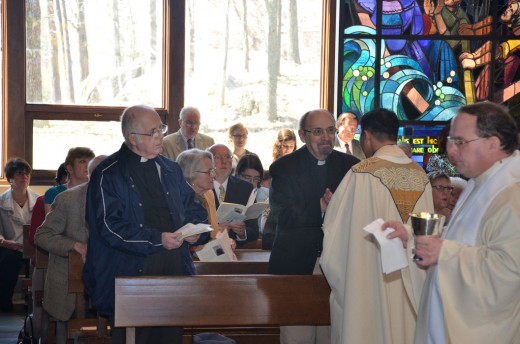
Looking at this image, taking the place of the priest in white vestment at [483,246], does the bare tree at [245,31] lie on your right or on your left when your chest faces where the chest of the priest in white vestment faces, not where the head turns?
on your right

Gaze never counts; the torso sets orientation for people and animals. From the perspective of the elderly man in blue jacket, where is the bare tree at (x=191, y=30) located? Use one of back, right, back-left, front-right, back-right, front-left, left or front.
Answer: back-left

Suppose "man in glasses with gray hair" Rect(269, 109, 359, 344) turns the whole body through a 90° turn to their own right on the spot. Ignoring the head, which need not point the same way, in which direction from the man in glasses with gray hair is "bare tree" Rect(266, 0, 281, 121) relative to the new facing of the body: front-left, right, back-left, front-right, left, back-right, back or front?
back-right

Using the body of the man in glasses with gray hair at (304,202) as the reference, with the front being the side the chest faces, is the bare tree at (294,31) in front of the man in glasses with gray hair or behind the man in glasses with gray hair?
behind

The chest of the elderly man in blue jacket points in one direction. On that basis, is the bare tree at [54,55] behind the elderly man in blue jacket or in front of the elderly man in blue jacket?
behind

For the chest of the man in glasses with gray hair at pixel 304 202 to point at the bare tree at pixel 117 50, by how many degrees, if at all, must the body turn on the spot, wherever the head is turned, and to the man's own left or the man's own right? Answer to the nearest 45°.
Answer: approximately 180°

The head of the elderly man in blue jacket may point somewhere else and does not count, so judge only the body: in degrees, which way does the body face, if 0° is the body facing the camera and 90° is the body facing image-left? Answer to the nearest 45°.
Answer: approximately 315°

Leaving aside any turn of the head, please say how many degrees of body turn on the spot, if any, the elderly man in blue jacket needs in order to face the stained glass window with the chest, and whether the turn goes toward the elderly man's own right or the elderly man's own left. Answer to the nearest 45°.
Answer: approximately 90° to the elderly man's own left

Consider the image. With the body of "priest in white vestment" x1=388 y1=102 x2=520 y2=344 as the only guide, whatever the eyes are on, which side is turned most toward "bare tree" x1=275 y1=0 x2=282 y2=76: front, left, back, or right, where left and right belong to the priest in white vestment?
right

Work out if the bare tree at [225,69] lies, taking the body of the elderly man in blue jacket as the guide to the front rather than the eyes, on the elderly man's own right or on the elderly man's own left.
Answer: on the elderly man's own left

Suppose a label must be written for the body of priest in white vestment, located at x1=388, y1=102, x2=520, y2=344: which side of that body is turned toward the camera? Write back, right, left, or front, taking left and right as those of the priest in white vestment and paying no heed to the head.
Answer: left

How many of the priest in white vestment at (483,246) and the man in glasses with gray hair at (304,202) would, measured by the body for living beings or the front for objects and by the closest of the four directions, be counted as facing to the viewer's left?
1

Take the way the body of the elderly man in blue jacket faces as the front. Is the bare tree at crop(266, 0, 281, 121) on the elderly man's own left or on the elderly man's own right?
on the elderly man's own left
